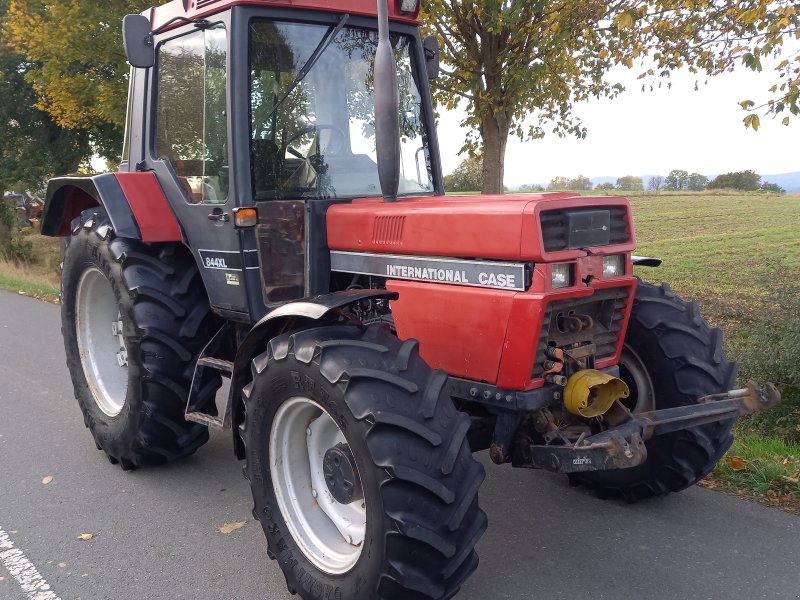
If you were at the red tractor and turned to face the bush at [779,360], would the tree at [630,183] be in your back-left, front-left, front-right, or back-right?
front-left

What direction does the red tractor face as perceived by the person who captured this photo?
facing the viewer and to the right of the viewer

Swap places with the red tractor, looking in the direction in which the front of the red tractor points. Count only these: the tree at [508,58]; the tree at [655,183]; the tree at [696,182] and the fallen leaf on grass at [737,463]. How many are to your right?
0

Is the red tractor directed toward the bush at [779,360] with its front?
no

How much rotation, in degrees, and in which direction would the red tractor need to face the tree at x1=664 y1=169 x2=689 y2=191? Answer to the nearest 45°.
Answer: approximately 135° to its left

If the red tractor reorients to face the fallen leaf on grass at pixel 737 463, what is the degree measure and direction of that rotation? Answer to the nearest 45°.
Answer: approximately 45° to its left

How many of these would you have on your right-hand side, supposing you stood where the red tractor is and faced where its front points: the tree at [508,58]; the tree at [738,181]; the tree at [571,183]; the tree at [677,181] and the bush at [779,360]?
0

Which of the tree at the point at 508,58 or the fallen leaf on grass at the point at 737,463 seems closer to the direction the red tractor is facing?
the fallen leaf on grass

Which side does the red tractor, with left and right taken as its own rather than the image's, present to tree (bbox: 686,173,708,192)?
left

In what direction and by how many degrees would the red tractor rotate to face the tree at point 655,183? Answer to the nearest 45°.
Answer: approximately 135° to its left

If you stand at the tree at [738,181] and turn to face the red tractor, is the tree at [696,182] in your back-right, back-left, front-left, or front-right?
front-right

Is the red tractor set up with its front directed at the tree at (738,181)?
no

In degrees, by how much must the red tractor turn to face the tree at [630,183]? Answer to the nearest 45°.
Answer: approximately 135° to its left

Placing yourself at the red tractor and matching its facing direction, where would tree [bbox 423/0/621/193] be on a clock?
The tree is roughly at 8 o'clock from the red tractor.

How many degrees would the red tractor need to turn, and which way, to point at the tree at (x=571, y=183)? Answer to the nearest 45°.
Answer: approximately 135° to its left
